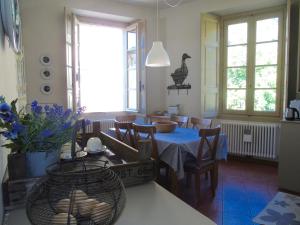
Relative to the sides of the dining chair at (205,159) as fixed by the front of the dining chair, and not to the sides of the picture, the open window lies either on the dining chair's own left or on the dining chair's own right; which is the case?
on the dining chair's own right

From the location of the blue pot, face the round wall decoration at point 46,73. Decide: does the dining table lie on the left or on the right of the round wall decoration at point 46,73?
right

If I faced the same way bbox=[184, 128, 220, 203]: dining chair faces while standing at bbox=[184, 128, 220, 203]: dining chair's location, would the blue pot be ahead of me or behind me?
ahead

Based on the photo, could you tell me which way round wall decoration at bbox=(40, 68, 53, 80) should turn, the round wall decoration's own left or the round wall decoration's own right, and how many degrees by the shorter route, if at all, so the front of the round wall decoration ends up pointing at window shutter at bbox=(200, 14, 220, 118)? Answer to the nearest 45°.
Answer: approximately 90° to the round wall decoration's own left

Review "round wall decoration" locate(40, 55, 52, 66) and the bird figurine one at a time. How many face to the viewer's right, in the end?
1
